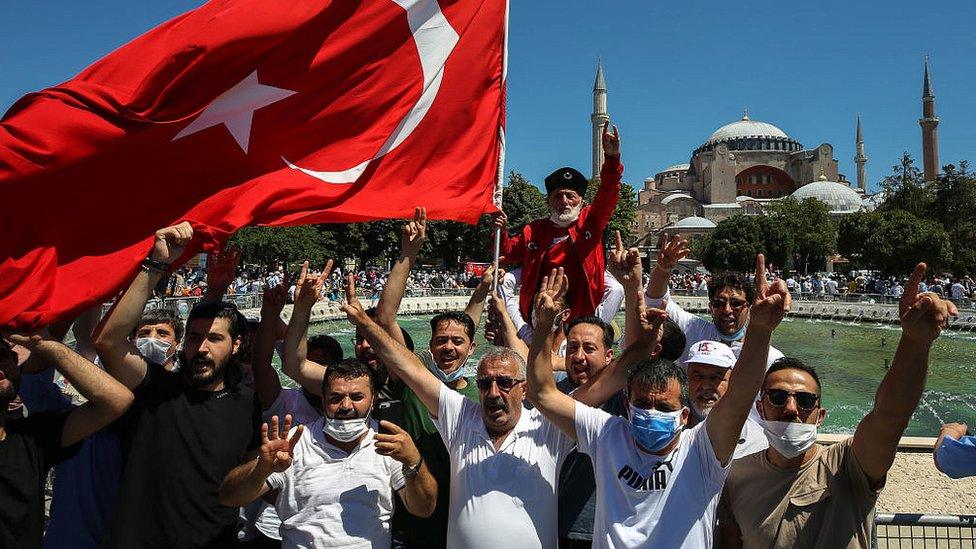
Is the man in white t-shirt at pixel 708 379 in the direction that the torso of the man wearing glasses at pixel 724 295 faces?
yes

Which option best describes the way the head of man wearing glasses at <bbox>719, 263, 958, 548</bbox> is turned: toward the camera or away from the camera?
toward the camera

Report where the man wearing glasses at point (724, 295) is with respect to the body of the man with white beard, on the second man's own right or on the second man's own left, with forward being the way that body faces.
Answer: on the second man's own left

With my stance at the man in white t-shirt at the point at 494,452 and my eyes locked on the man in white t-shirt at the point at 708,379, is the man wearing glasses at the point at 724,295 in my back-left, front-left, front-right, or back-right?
front-left

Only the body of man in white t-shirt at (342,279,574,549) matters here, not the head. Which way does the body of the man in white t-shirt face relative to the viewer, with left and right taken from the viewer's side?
facing the viewer

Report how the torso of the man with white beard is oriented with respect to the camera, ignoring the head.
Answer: toward the camera

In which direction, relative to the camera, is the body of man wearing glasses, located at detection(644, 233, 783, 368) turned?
toward the camera

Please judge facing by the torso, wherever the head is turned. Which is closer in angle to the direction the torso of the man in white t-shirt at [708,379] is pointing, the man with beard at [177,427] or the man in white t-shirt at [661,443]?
the man in white t-shirt

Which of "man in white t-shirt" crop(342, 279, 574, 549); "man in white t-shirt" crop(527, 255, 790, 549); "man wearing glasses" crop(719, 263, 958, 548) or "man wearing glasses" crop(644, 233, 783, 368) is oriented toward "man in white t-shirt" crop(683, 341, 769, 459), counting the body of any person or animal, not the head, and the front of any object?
"man wearing glasses" crop(644, 233, 783, 368)

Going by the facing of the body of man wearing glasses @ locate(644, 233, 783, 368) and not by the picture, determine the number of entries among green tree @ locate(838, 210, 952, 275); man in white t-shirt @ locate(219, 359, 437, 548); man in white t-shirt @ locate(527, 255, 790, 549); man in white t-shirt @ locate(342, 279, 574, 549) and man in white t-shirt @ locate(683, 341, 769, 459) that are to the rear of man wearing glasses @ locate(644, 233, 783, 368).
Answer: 1

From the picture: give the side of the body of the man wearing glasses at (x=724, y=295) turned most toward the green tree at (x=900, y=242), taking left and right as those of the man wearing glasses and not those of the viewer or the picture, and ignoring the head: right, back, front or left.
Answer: back
